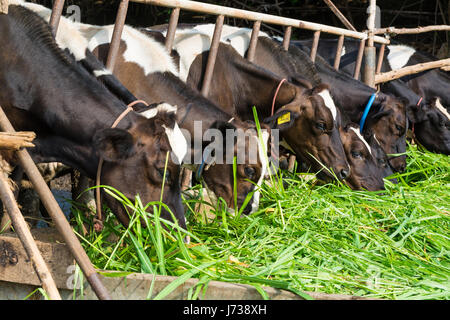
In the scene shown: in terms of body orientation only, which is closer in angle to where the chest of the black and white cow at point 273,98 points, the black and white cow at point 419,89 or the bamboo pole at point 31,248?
the bamboo pole

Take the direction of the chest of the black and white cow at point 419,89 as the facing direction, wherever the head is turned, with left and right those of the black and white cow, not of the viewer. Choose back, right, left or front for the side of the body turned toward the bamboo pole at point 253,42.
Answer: right

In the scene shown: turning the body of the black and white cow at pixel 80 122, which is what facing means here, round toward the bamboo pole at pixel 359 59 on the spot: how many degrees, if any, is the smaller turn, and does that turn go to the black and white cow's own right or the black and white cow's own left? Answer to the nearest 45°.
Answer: approximately 45° to the black and white cow's own left

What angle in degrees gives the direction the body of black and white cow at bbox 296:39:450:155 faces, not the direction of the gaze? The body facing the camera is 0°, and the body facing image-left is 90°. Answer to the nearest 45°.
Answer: approximately 315°

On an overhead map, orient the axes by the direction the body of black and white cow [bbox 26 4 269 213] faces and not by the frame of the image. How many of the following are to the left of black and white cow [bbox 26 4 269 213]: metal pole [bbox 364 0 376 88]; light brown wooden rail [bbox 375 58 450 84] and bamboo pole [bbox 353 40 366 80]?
3

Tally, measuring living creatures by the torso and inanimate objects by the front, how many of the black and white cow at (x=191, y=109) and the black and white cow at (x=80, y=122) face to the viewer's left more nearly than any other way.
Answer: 0

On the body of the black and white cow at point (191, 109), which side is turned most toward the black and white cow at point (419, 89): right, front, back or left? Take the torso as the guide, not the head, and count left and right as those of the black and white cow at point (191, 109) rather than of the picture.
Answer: left

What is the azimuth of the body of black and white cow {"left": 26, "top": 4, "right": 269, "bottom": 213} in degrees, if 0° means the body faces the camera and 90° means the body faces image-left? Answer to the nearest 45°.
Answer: approximately 315°

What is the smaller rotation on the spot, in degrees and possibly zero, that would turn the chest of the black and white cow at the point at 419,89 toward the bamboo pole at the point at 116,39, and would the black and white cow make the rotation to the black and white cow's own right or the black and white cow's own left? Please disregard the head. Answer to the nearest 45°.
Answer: approximately 90° to the black and white cow's own right
